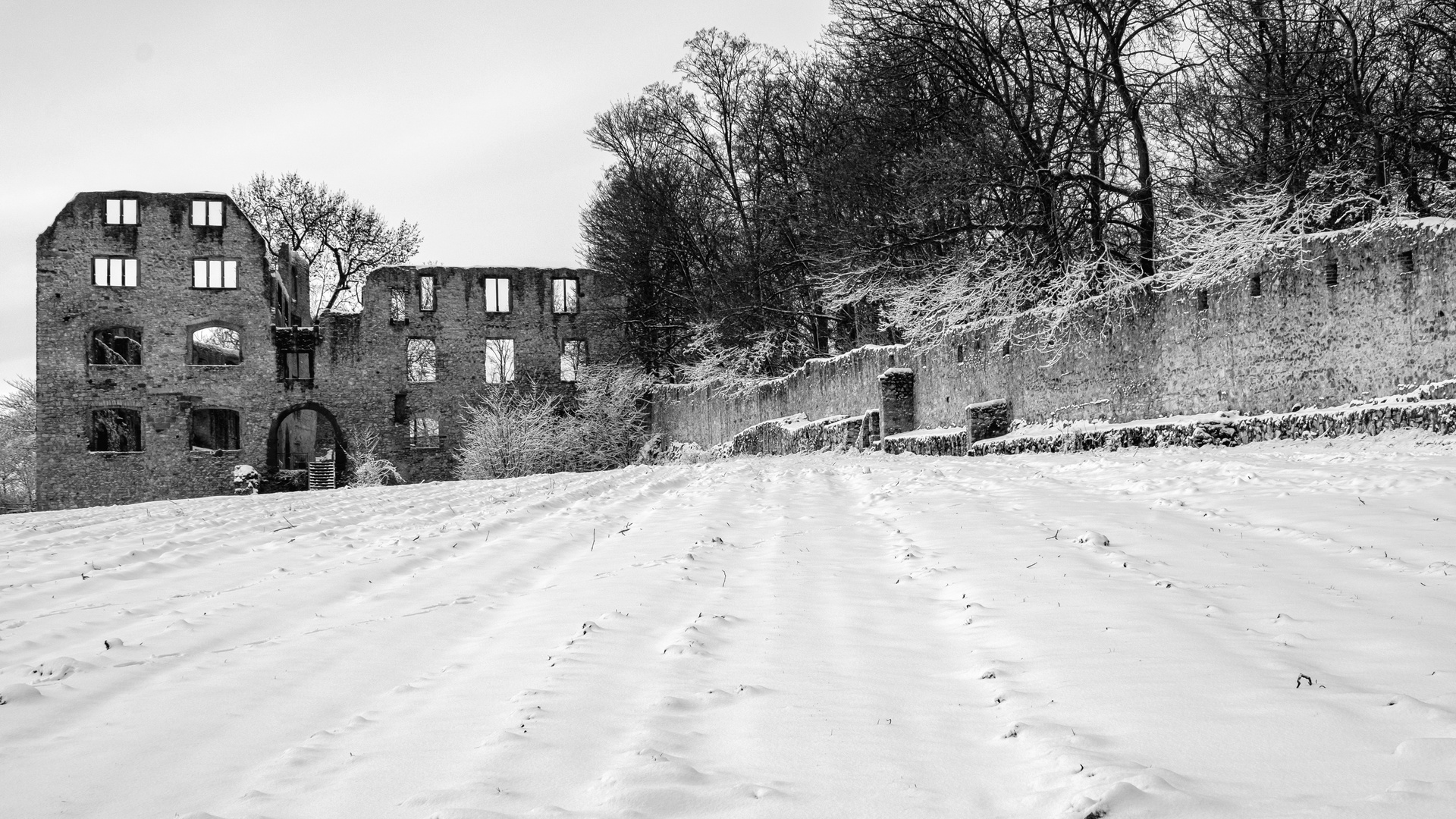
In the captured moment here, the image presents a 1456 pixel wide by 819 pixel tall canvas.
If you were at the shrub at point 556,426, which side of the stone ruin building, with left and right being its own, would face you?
left

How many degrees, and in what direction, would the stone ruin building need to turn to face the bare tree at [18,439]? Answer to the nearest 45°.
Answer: approximately 135° to its right

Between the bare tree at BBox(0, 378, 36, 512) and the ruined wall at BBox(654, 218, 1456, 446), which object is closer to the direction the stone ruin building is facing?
the ruined wall

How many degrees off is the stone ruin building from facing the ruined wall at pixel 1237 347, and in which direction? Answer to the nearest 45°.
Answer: approximately 45° to its left

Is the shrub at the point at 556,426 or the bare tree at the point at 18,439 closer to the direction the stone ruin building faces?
the shrub

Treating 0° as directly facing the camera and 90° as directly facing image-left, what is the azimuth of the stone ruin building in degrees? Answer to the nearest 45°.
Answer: approximately 0°
